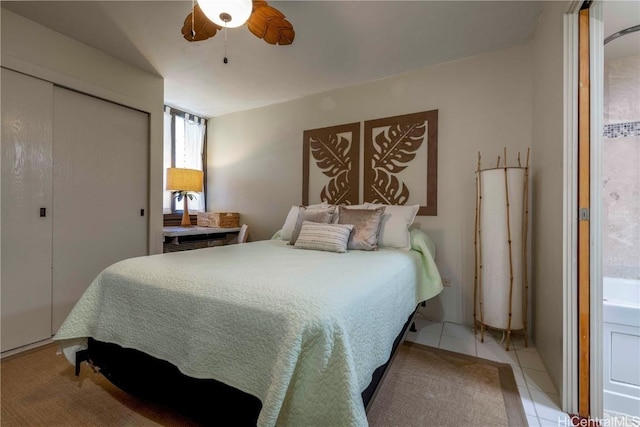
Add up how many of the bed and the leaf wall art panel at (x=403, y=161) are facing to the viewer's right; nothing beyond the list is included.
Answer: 0

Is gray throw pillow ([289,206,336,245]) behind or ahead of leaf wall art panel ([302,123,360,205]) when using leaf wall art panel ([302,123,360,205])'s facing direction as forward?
ahead

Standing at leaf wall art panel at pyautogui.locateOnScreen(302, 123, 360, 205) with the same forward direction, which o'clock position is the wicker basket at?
The wicker basket is roughly at 2 o'clock from the leaf wall art panel.

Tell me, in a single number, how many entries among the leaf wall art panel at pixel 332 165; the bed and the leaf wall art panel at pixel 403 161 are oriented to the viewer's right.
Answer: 0

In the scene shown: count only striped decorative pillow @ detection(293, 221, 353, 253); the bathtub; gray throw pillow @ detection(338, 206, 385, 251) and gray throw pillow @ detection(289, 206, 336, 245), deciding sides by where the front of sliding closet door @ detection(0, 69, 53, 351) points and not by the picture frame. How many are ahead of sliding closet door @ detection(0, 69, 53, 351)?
4

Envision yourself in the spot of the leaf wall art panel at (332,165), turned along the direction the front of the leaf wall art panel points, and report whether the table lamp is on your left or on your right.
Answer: on your right

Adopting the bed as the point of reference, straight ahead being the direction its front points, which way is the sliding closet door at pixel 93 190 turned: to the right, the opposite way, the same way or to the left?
to the left

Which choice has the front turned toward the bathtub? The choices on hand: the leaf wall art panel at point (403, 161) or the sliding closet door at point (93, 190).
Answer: the sliding closet door

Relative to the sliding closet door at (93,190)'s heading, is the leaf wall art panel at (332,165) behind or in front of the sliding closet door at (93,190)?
in front

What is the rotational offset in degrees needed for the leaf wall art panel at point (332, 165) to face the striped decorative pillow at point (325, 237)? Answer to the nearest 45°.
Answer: approximately 45° to its left

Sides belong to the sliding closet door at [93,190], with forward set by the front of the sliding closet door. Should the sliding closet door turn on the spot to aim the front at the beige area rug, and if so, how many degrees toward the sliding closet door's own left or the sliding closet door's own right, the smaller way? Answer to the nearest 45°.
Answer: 0° — it already faces it

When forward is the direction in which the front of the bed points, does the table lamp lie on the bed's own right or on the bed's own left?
on the bed's own right

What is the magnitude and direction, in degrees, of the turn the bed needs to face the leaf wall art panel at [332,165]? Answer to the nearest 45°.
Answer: approximately 180°

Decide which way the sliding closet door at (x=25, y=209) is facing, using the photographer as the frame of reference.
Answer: facing the viewer and to the right of the viewer

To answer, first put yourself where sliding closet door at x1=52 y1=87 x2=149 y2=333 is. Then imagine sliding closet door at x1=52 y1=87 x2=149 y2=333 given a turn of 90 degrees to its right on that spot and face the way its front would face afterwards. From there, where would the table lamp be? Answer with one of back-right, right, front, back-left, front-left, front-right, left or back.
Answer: back

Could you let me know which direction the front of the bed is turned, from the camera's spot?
facing the viewer and to the left of the viewer

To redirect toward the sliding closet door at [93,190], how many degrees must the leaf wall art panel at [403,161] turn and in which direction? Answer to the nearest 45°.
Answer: approximately 45° to its right

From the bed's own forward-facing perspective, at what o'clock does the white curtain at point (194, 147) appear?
The white curtain is roughly at 4 o'clock from the bed.
